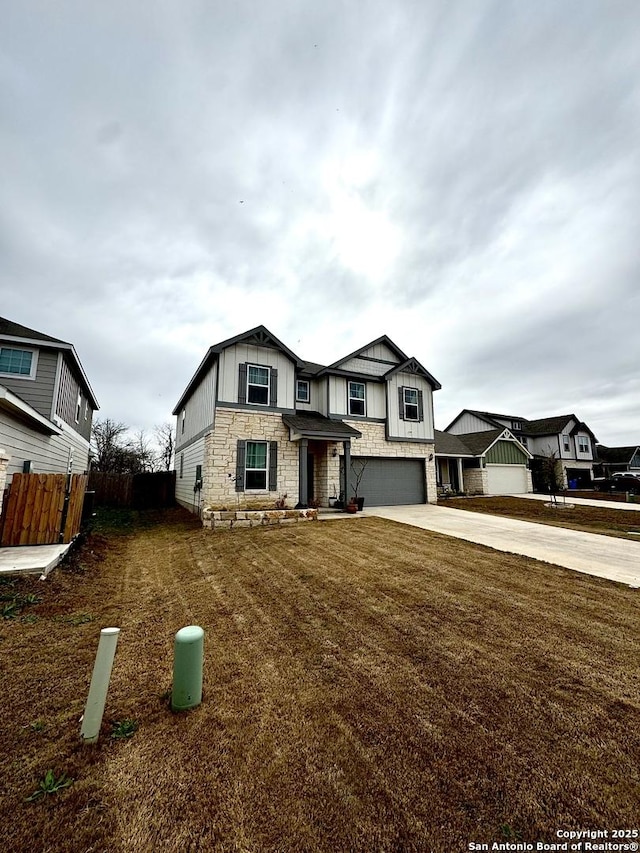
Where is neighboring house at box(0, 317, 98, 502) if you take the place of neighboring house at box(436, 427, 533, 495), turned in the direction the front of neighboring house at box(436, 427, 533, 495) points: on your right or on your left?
on your right

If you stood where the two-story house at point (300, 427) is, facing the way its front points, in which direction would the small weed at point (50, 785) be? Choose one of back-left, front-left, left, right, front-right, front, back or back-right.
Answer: front-right

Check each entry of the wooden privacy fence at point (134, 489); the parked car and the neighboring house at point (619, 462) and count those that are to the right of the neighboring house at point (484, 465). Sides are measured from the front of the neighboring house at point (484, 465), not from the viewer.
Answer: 1

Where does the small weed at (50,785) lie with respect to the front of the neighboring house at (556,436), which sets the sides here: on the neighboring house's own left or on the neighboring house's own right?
on the neighboring house's own right

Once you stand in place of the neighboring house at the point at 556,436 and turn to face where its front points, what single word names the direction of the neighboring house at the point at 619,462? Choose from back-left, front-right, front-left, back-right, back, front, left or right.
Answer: left

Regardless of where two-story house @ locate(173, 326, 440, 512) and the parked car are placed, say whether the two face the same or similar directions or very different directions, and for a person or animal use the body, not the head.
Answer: very different directions

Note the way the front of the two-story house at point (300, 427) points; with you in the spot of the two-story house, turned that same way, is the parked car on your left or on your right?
on your left

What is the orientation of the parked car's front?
to the viewer's left

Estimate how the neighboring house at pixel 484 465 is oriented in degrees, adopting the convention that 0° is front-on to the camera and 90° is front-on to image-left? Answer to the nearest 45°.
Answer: approximately 315°

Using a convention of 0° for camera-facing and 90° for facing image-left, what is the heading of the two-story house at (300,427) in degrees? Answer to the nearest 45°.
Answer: approximately 315°

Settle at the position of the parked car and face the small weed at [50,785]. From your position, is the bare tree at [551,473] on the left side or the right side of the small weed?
right

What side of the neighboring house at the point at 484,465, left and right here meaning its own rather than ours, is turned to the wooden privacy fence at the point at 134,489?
right
